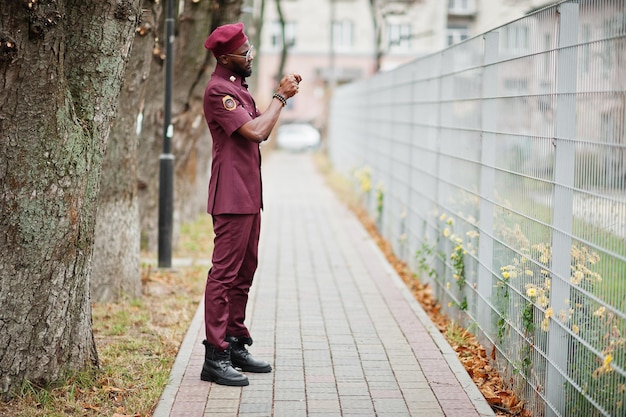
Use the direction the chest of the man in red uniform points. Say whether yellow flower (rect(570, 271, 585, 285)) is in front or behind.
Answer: in front

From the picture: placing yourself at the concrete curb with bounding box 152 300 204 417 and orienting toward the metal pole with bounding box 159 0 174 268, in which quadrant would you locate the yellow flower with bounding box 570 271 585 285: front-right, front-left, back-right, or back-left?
back-right

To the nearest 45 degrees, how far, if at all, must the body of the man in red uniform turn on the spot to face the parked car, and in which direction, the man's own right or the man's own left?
approximately 90° to the man's own left

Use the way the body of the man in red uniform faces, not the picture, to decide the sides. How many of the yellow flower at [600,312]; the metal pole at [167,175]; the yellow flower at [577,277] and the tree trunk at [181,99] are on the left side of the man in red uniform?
2

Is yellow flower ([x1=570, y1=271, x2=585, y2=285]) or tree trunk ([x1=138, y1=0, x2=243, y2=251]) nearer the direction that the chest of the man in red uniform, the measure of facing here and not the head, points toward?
the yellow flower

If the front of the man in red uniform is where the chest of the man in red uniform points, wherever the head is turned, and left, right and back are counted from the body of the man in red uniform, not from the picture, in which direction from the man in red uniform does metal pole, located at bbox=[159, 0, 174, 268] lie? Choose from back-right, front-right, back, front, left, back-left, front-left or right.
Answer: left

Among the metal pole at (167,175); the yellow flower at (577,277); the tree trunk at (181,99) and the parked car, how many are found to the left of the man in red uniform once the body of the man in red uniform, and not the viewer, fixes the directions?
3

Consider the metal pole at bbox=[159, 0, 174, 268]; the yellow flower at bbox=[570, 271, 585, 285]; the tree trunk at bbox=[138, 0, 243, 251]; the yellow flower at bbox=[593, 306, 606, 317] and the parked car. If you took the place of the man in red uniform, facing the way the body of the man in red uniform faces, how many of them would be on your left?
3

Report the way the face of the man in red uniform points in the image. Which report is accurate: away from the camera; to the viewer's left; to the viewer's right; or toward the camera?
to the viewer's right

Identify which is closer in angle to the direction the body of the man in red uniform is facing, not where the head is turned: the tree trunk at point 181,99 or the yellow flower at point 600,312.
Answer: the yellow flower

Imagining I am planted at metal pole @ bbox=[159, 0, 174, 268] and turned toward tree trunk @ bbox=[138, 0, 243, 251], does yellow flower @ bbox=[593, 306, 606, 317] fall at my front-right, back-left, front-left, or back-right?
back-right

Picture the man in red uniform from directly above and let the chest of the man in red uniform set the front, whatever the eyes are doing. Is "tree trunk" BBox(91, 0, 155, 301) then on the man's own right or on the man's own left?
on the man's own left

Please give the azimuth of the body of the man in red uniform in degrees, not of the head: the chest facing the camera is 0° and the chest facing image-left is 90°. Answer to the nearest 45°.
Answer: approximately 270°

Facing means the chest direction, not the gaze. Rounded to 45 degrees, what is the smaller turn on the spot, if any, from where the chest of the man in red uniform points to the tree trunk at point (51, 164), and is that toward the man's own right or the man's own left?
approximately 180°

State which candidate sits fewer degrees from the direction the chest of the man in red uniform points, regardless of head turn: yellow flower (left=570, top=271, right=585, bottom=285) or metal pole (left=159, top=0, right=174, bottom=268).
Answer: the yellow flower

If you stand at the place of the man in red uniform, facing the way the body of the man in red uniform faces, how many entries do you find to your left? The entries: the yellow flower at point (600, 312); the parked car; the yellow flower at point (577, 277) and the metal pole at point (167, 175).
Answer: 2

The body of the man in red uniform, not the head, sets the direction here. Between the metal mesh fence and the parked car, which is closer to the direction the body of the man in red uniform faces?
the metal mesh fence
